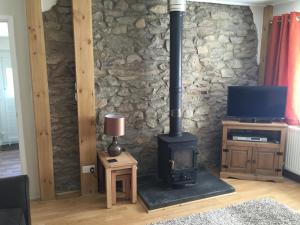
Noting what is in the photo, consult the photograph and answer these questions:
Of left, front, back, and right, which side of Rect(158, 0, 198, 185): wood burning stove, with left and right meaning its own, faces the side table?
right

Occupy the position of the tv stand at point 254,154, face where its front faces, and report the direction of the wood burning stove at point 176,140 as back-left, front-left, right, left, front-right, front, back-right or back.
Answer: front-right

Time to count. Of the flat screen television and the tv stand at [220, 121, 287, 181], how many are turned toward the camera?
2

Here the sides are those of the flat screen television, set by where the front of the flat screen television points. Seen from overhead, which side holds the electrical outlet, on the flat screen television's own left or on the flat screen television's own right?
on the flat screen television's own right

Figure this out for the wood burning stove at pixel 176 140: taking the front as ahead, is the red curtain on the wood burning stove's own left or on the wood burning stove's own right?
on the wood burning stove's own left

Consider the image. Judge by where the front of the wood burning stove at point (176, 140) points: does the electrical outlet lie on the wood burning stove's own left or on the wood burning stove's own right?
on the wood burning stove's own right

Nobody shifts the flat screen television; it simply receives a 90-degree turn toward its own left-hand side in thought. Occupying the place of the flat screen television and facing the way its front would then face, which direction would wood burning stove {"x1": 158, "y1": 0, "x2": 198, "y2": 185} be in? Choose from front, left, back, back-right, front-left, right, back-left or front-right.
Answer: back-right

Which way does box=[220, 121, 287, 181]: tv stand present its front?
toward the camera

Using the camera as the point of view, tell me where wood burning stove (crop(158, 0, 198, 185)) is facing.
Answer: facing the viewer and to the right of the viewer

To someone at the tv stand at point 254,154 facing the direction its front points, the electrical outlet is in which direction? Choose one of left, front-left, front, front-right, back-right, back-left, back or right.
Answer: front-right

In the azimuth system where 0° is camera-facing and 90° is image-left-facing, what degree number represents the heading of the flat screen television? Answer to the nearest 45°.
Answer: approximately 0°
